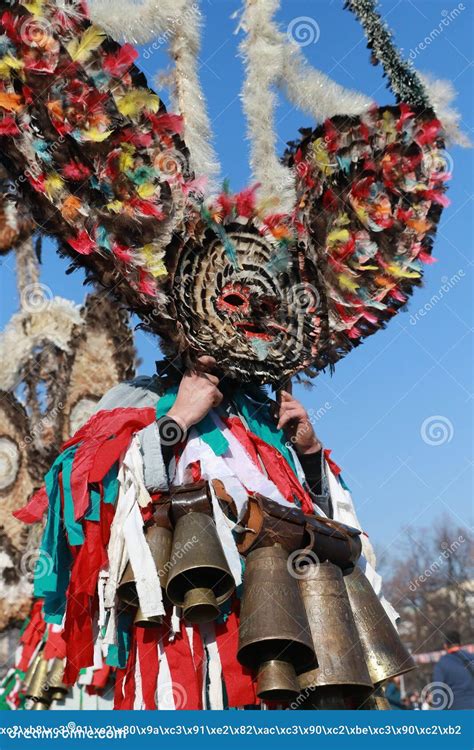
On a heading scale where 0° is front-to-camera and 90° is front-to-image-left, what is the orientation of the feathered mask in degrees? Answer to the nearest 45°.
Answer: approximately 0°

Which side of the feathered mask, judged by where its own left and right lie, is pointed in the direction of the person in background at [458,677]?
back
